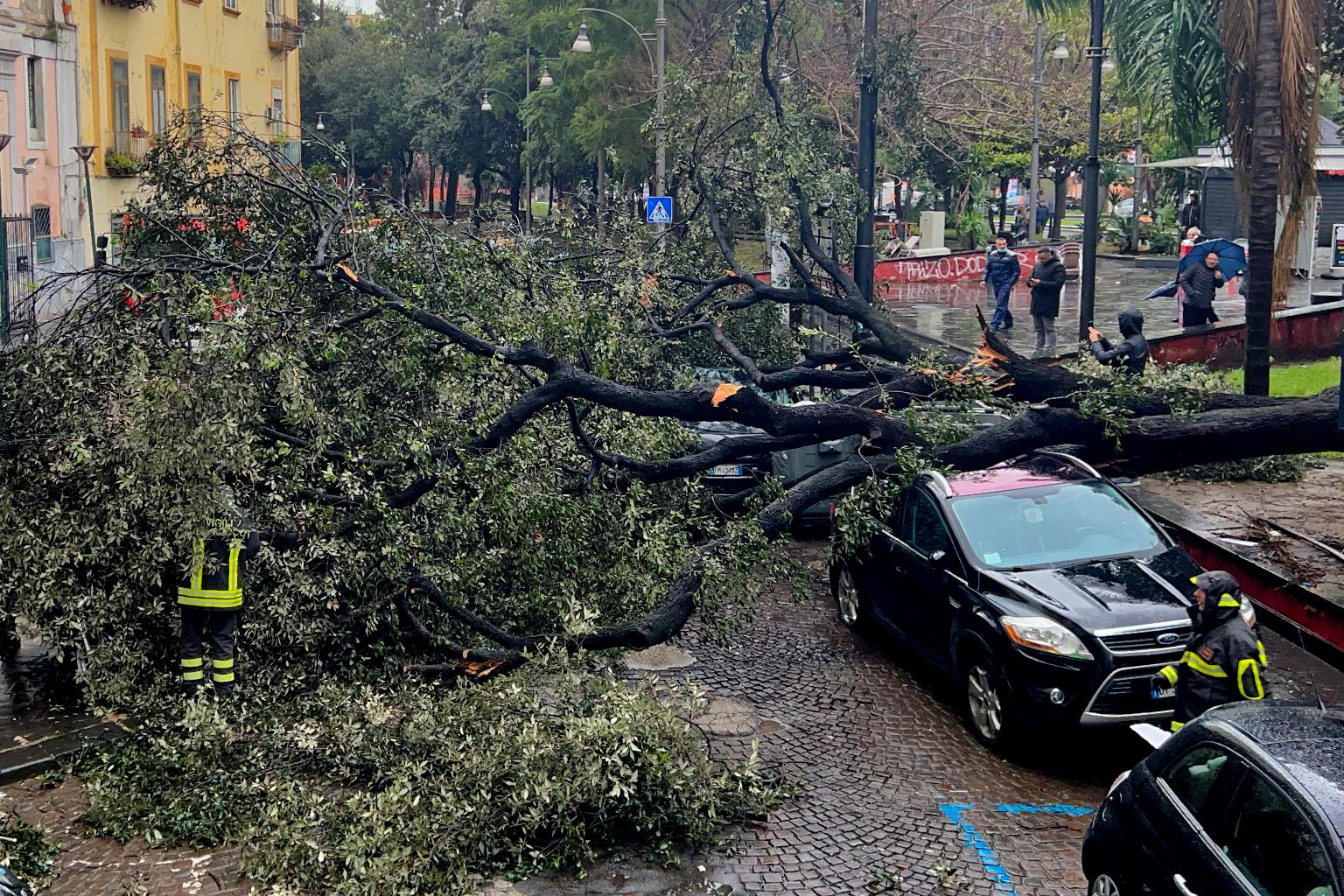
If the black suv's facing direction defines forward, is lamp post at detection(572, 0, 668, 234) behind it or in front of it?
behind

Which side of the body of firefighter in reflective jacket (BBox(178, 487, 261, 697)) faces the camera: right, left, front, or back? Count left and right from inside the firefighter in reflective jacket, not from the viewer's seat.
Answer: back

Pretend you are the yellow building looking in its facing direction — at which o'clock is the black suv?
The black suv is roughly at 1 o'clock from the yellow building.

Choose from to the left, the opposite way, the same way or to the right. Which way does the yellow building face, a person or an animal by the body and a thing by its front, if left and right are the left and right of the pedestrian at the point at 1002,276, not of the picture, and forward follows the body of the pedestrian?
to the left

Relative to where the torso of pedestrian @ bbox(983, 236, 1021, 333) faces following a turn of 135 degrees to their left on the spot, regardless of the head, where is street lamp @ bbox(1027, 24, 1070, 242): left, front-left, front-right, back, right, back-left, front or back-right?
front-left

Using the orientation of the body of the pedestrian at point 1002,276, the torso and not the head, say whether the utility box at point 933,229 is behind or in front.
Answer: behind

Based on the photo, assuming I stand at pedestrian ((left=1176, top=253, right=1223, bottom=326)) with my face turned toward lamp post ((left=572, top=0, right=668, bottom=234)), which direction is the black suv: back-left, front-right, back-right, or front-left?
back-left

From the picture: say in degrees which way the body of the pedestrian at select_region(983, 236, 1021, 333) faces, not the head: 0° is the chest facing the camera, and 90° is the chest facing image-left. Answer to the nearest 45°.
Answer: approximately 0°
